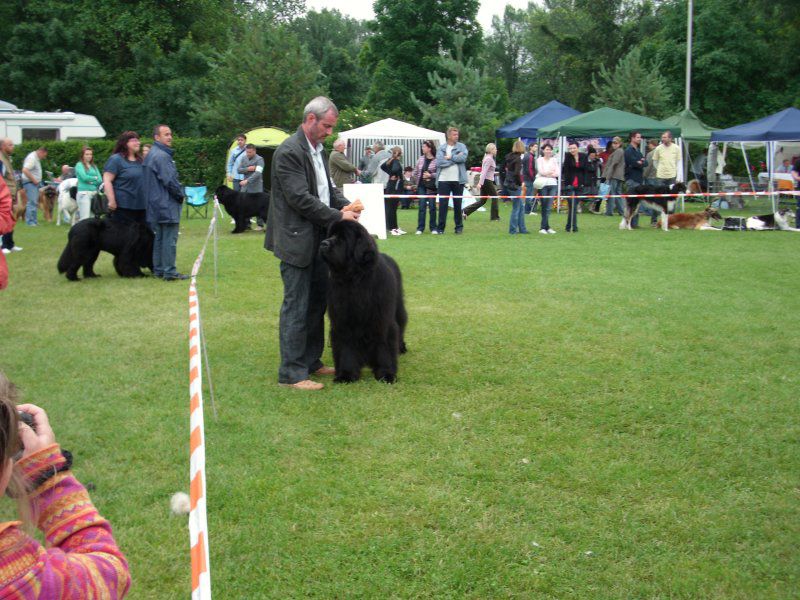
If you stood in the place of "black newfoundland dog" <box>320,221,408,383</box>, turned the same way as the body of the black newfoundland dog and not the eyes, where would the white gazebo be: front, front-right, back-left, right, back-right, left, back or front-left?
back-right

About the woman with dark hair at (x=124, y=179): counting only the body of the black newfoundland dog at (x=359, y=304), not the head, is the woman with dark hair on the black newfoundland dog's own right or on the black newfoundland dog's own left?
on the black newfoundland dog's own right

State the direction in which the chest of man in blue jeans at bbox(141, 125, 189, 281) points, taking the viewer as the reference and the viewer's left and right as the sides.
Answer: facing to the right of the viewer

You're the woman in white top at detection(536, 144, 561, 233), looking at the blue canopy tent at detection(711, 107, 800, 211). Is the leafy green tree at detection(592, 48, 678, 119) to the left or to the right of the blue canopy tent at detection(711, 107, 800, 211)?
left

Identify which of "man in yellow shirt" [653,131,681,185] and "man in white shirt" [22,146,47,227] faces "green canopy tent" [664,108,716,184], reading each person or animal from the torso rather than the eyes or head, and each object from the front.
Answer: "man in white shirt" [22,146,47,227]

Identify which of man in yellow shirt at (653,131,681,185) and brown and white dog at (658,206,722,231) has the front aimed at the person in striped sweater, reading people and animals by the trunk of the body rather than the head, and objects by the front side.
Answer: the man in yellow shirt

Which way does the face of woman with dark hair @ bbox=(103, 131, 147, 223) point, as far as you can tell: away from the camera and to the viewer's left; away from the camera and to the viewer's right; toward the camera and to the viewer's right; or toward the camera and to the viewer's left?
toward the camera and to the viewer's right

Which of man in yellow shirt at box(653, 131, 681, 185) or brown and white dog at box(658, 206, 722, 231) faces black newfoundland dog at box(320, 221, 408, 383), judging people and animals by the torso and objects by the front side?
the man in yellow shirt

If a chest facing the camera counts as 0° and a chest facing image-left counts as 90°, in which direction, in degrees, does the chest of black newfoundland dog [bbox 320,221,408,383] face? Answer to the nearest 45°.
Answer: approximately 45°

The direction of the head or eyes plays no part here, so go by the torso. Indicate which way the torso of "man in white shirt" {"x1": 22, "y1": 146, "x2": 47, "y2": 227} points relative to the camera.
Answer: to the viewer's right

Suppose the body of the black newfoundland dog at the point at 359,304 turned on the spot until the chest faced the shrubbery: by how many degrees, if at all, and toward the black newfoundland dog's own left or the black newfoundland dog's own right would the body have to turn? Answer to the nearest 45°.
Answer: approximately 135° to the black newfoundland dog's own right
